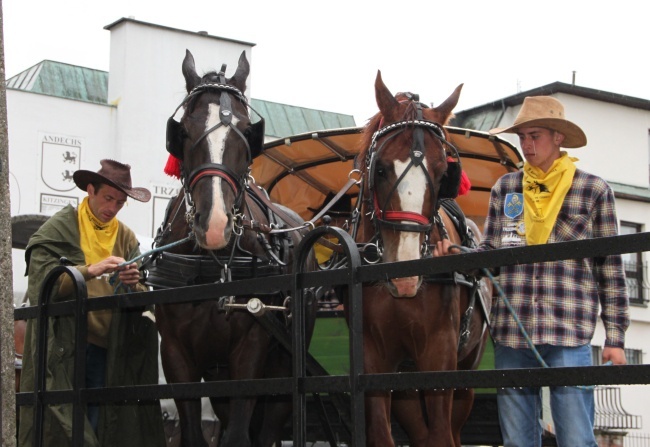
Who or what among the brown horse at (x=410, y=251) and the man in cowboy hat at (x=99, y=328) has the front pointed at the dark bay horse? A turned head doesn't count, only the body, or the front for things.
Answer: the man in cowboy hat

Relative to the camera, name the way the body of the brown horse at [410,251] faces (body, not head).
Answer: toward the camera

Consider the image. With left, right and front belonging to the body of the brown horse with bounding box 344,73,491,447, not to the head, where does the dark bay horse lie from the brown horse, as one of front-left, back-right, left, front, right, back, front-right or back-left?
right

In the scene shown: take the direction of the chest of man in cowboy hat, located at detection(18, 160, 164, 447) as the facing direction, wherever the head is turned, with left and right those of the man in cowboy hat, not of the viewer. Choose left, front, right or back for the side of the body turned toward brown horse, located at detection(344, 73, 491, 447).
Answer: front

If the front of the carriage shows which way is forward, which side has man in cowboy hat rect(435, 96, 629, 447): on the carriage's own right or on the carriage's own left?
on the carriage's own left

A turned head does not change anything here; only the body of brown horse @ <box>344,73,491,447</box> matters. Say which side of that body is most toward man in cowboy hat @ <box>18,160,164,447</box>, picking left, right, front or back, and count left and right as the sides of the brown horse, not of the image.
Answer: right

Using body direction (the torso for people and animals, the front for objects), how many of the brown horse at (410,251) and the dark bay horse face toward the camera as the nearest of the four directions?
2

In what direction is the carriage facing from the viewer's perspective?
toward the camera

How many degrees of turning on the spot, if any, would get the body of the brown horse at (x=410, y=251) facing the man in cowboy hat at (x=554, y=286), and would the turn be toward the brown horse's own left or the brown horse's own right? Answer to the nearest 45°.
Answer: approximately 90° to the brown horse's own left

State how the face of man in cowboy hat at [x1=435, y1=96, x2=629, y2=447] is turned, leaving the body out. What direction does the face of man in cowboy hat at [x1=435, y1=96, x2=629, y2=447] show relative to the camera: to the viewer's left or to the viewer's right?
to the viewer's left

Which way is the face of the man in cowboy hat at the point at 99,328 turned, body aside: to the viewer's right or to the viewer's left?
to the viewer's right

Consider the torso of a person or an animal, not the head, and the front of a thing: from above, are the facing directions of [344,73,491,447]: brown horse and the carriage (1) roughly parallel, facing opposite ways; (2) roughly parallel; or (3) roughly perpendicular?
roughly parallel
